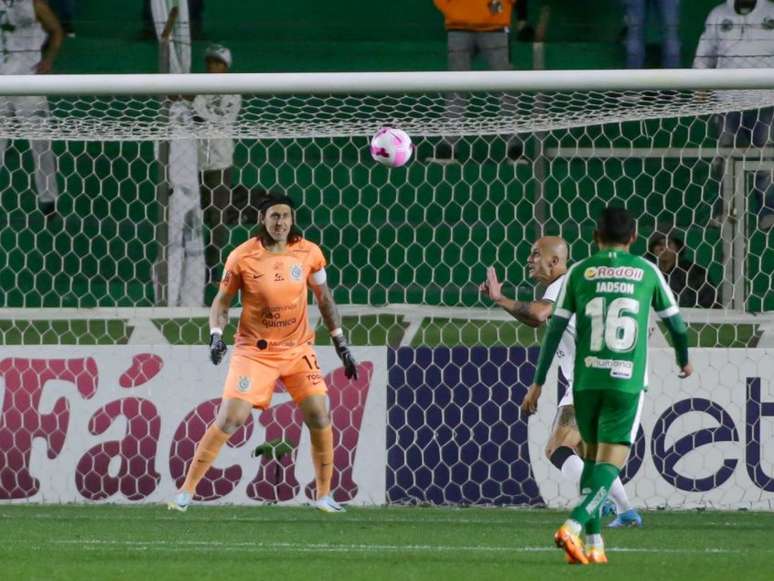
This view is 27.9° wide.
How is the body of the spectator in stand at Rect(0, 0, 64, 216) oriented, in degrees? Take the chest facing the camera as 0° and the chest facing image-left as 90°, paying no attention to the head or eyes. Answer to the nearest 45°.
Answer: approximately 0°

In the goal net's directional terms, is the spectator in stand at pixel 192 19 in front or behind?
behind

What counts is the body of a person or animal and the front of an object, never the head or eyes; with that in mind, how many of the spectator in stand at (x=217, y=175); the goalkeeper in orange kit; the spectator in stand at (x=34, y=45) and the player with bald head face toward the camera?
3

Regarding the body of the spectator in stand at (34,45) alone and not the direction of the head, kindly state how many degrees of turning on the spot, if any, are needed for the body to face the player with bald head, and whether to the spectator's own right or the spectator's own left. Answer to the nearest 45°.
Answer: approximately 45° to the spectator's own left

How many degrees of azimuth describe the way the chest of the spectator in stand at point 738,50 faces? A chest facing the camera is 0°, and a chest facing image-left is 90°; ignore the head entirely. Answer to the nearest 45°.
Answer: approximately 0°

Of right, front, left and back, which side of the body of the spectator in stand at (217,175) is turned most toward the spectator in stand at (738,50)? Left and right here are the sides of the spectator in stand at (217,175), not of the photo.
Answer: left
